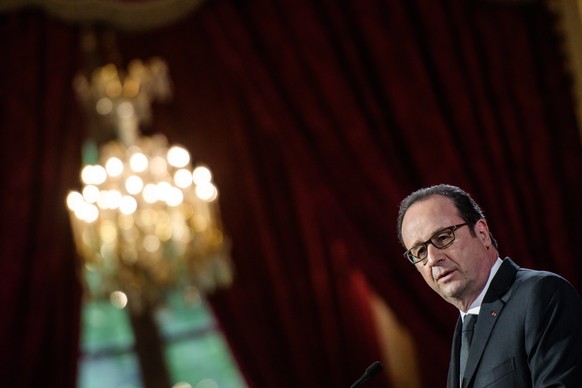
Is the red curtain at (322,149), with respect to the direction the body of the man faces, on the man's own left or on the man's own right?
on the man's own right

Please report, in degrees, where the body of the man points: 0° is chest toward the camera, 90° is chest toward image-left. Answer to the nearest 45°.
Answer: approximately 45°

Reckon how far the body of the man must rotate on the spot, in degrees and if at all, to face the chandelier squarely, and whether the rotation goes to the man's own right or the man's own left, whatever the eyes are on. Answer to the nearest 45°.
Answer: approximately 90° to the man's own right
